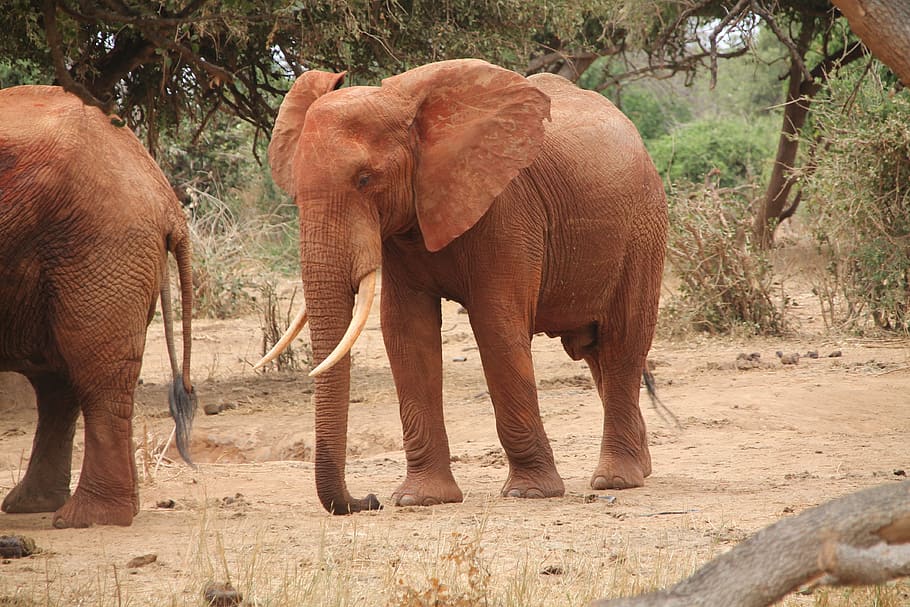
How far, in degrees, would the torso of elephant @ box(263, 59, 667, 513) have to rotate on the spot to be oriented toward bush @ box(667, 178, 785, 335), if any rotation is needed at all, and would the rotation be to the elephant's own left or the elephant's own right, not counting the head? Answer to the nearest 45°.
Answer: approximately 135° to the elephant's own right

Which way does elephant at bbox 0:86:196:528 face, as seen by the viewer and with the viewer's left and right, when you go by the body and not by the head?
facing to the left of the viewer

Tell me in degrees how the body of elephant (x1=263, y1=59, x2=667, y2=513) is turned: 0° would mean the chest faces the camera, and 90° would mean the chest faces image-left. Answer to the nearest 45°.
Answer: approximately 45°

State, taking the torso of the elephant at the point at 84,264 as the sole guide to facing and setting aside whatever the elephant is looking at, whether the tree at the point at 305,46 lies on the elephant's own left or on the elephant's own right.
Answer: on the elephant's own right

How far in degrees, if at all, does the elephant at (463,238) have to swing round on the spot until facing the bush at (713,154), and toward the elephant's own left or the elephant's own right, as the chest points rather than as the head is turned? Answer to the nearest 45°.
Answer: approximately 135° to the elephant's own right

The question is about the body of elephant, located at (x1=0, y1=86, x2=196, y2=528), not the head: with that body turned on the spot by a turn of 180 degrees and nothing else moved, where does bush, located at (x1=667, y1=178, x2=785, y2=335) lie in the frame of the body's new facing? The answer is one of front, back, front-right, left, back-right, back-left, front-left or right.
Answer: front-left

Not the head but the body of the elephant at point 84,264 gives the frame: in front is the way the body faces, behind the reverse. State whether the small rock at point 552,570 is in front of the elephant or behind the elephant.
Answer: behind

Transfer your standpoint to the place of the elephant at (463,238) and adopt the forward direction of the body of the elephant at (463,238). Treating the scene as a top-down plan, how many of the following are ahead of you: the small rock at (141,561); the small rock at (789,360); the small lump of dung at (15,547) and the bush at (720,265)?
2
